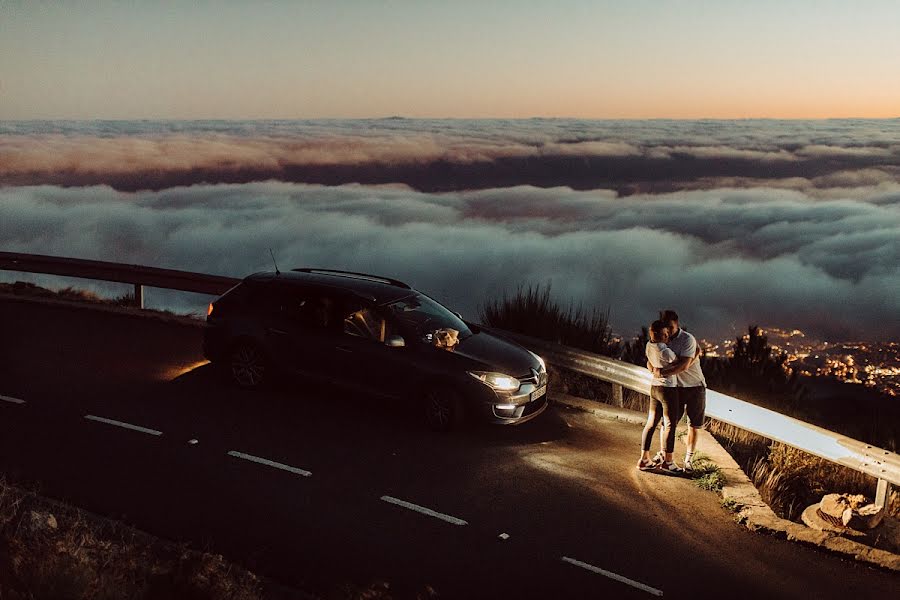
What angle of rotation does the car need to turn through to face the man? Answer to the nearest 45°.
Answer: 0° — it already faces them

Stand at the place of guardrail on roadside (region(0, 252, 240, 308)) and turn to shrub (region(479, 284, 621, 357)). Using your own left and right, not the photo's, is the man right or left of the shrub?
right

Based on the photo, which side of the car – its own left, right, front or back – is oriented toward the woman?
front

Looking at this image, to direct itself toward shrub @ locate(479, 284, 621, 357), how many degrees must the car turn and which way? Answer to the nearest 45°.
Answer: approximately 90° to its left

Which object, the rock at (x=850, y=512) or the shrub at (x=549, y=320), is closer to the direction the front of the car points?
the rock

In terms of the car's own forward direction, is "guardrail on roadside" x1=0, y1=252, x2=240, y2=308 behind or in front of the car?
behind

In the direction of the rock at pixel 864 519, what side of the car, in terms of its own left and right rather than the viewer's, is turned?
front

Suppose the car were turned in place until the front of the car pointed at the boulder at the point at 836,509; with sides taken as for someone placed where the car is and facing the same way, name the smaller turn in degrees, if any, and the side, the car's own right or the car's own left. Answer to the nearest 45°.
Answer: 0° — it already faces it

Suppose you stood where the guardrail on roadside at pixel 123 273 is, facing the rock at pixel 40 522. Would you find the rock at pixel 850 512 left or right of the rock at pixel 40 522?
left

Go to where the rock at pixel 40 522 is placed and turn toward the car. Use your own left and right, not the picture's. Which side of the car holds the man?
right

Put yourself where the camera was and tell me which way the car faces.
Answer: facing the viewer and to the right of the viewer

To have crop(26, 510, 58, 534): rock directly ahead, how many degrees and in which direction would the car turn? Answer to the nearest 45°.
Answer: approximately 90° to its right

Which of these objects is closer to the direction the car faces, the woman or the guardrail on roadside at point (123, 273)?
the woman

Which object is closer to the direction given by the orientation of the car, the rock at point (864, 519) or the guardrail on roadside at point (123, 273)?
the rock

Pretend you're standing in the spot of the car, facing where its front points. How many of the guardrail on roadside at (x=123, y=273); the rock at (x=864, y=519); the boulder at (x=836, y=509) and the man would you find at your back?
1
